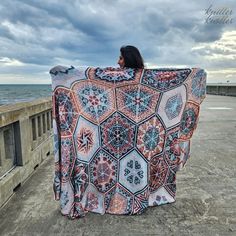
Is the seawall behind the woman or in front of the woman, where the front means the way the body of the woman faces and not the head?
in front

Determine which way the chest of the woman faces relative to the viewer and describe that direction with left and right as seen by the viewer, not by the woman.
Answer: facing away from the viewer and to the left of the viewer
